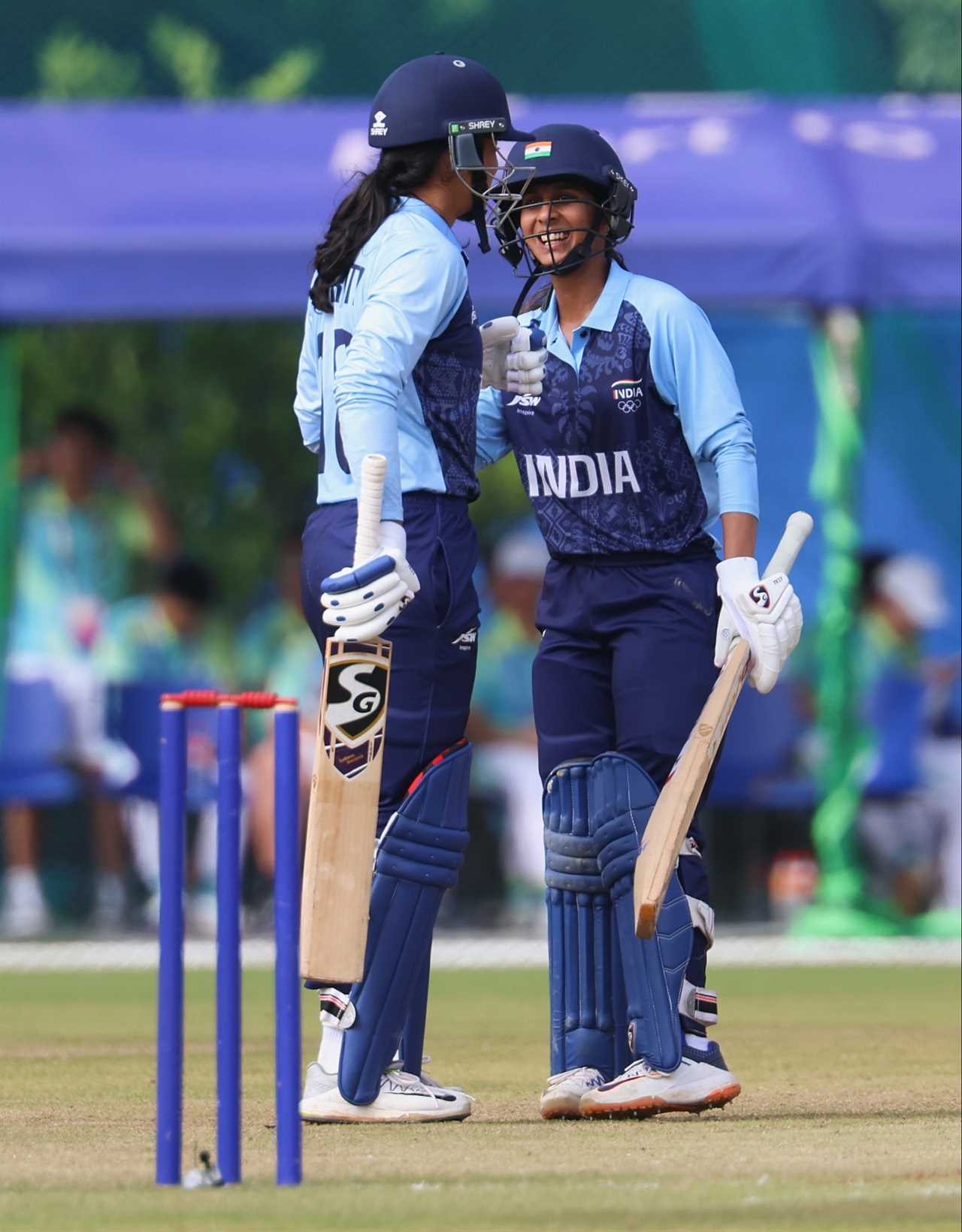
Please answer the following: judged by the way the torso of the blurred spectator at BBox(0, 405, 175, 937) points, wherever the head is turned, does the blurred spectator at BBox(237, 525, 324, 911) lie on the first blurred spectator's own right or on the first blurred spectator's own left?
on the first blurred spectator's own left

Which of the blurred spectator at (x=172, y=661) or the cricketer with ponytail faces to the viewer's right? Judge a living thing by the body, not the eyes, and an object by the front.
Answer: the cricketer with ponytail

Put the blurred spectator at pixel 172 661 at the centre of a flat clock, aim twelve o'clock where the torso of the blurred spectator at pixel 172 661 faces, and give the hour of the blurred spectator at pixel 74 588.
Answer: the blurred spectator at pixel 74 588 is roughly at 4 o'clock from the blurred spectator at pixel 172 661.

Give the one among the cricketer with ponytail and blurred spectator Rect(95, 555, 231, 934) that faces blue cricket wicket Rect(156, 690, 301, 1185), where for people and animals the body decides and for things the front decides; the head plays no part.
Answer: the blurred spectator

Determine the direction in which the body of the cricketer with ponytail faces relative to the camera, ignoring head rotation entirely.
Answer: to the viewer's right

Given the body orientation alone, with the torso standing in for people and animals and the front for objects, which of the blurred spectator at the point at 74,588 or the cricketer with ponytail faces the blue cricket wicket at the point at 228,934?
the blurred spectator

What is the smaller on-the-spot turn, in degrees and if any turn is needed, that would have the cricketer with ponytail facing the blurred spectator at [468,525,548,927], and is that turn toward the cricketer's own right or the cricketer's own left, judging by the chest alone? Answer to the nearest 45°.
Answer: approximately 90° to the cricketer's own left

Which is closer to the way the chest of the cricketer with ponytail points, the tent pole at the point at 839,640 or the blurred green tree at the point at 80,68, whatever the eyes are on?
the tent pole

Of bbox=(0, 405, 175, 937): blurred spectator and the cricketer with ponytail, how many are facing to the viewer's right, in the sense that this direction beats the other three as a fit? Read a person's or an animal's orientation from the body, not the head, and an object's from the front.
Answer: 1

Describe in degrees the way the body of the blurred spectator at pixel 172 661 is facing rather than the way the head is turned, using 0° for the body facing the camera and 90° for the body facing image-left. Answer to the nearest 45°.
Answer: approximately 0°
